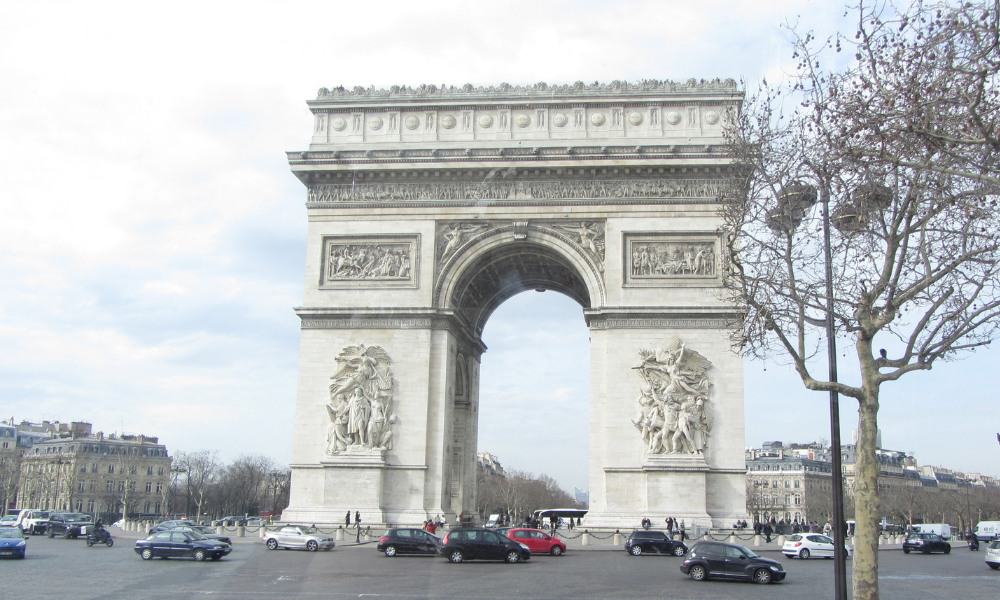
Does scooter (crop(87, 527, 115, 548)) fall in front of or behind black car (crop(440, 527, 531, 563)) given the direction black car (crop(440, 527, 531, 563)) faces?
behind

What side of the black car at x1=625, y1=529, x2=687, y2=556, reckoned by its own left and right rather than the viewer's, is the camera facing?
right

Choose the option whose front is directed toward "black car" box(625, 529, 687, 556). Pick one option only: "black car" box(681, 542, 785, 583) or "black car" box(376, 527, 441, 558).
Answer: "black car" box(376, 527, 441, 558)

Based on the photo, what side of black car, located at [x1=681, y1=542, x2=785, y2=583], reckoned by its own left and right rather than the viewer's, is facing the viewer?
right

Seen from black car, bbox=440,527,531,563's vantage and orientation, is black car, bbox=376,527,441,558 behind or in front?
behind

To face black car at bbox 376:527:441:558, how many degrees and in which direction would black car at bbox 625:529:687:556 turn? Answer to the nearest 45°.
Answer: approximately 180°

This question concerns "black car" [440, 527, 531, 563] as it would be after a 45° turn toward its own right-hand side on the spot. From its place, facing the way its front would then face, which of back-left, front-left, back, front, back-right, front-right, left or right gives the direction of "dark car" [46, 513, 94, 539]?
back

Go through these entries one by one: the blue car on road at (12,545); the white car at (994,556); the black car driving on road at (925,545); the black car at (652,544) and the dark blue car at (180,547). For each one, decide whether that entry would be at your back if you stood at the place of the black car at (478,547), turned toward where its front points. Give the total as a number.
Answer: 2

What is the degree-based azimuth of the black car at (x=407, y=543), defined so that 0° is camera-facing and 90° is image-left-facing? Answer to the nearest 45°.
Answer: approximately 270°

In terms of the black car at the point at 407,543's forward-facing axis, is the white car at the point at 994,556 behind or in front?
in front

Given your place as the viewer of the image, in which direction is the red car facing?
facing to the right of the viewer

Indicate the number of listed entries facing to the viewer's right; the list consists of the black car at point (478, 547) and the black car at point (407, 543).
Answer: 2

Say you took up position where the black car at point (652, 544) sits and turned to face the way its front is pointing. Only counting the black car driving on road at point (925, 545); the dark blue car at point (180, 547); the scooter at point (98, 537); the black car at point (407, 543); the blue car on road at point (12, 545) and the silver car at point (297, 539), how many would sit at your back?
5

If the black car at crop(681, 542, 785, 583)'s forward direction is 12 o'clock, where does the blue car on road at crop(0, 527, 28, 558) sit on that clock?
The blue car on road is roughly at 6 o'clock from the black car.

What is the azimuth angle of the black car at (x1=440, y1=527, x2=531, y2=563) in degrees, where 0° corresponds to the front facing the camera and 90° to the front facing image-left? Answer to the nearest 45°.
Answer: approximately 270°
